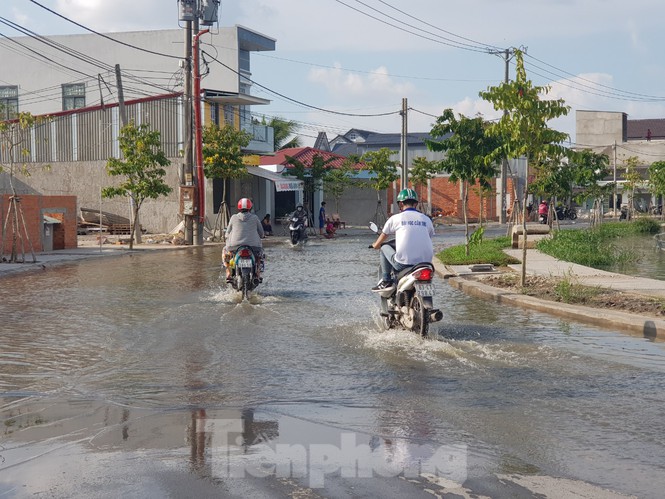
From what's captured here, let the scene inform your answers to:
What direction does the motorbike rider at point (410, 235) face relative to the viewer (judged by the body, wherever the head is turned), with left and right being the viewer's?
facing away from the viewer and to the left of the viewer

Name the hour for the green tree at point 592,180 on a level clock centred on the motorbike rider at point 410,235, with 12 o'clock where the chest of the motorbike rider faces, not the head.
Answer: The green tree is roughly at 2 o'clock from the motorbike rider.

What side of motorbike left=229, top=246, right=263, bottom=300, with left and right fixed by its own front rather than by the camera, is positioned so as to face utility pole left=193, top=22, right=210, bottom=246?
front

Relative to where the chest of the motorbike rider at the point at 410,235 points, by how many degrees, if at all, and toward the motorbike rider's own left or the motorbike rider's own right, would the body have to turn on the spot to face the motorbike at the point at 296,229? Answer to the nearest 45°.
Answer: approximately 45° to the motorbike rider's own right

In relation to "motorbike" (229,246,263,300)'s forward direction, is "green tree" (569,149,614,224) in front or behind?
in front

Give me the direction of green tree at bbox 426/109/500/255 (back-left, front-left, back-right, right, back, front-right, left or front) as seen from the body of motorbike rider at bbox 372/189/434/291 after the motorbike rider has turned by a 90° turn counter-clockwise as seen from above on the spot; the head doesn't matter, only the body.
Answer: back-right

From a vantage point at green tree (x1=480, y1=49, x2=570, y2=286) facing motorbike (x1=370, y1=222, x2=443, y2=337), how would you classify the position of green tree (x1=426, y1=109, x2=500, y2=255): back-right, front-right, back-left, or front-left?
back-right

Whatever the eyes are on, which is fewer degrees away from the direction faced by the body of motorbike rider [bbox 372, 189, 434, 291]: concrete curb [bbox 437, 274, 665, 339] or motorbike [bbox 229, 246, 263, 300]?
the motorbike

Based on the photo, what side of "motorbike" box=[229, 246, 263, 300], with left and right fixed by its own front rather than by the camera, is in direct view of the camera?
back

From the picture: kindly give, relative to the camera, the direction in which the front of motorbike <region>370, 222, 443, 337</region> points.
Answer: facing away from the viewer and to the left of the viewer

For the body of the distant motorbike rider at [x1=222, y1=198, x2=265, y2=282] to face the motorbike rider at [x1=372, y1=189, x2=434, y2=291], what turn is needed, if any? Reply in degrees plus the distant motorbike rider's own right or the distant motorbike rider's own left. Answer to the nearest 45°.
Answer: approximately 135° to the distant motorbike rider's own right

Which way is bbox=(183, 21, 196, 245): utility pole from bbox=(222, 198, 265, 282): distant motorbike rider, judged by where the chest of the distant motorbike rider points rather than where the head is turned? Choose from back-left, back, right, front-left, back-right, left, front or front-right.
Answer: front

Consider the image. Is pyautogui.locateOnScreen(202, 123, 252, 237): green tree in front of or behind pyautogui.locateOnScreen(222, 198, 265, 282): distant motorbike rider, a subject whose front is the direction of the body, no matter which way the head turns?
in front

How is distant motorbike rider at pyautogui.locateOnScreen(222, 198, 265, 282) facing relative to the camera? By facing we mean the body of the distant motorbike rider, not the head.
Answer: away from the camera

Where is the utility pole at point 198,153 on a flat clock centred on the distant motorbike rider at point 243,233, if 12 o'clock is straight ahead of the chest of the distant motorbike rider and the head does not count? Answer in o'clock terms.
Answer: The utility pole is roughly at 12 o'clock from the distant motorbike rider.
